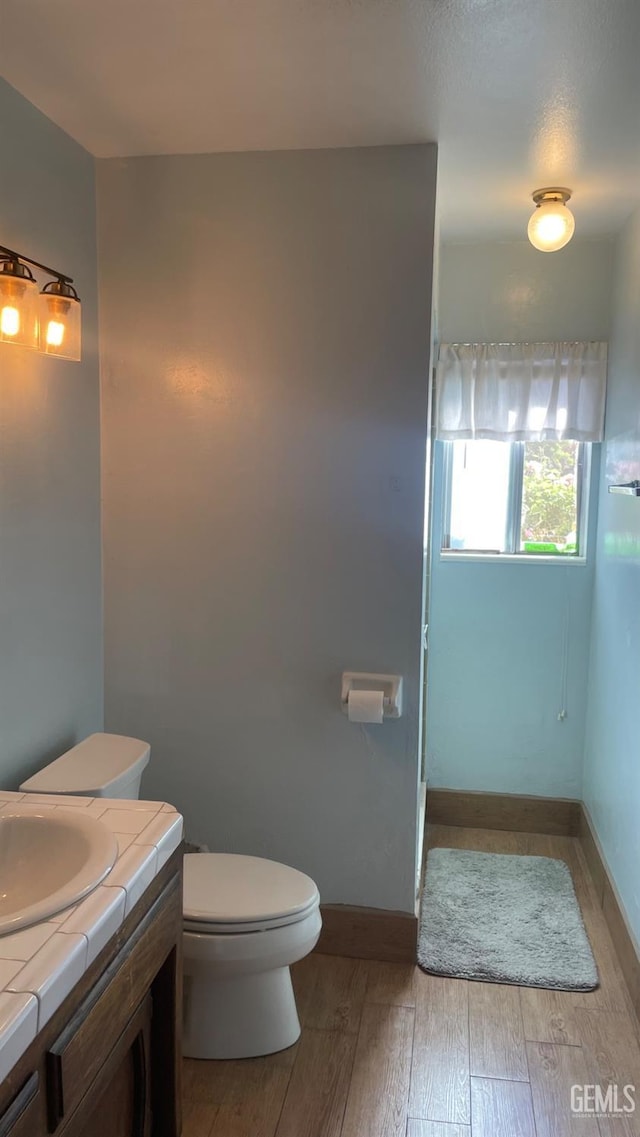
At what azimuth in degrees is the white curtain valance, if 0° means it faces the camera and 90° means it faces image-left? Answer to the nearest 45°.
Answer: approximately 0°

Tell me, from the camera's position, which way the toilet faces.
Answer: facing to the right of the viewer

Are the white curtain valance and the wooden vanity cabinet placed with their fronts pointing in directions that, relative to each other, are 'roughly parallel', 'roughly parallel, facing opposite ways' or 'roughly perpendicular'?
roughly perpendicular
